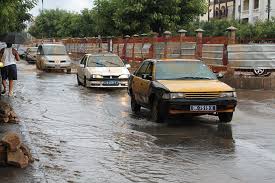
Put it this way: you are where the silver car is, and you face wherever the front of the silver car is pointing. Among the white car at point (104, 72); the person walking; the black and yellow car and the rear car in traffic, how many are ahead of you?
3

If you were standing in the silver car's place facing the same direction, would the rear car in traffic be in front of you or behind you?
behind

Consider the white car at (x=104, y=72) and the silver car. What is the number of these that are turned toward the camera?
2

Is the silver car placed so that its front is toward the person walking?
yes

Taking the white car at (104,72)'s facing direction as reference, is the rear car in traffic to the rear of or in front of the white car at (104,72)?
to the rear

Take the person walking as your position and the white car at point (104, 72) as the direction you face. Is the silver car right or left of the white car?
left

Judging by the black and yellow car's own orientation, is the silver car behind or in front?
behind

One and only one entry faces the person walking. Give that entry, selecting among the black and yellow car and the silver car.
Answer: the silver car

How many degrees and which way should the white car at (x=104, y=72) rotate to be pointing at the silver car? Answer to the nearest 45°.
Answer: approximately 180°
